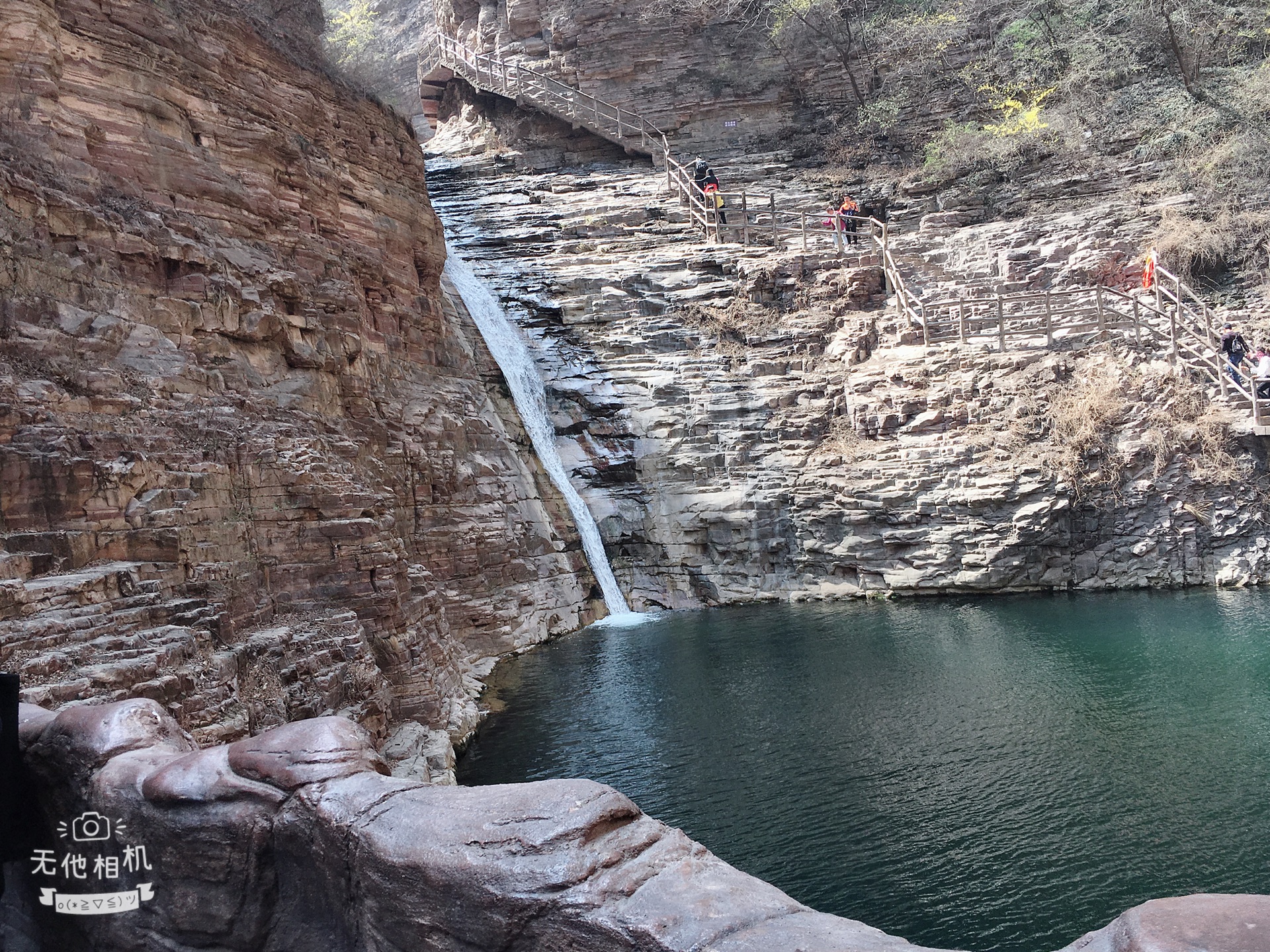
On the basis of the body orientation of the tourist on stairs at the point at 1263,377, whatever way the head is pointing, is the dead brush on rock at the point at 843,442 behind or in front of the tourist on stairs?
in front

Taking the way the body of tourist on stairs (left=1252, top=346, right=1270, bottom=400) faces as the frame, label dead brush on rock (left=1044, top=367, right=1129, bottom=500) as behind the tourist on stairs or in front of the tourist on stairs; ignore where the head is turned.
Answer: in front

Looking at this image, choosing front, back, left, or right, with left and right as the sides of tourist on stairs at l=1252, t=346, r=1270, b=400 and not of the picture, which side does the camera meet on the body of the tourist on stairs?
left

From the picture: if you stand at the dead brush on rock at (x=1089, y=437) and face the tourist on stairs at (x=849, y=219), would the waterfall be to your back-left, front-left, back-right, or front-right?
front-left

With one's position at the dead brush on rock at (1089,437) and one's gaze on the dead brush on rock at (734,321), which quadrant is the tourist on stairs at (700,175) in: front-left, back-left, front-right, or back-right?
front-right

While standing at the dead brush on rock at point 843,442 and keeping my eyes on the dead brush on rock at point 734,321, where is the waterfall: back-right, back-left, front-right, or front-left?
front-left
